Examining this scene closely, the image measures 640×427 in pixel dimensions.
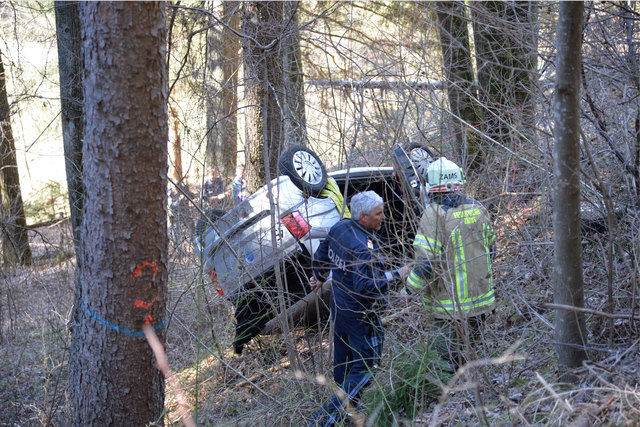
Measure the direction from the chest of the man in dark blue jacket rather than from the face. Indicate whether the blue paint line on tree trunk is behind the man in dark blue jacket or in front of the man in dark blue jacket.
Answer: behind

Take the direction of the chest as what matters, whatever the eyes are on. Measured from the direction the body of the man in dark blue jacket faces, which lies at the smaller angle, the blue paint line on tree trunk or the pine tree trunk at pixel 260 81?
the pine tree trunk

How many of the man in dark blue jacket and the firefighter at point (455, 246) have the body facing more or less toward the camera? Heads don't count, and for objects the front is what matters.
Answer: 0

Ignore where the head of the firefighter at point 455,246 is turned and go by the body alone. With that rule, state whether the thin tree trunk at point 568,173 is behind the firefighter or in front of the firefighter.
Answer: behind

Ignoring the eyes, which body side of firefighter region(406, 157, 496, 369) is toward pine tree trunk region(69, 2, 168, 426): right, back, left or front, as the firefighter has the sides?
left

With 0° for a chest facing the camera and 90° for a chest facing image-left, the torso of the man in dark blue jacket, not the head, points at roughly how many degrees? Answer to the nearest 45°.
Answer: approximately 225°

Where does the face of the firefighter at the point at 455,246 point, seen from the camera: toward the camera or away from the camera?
away from the camera

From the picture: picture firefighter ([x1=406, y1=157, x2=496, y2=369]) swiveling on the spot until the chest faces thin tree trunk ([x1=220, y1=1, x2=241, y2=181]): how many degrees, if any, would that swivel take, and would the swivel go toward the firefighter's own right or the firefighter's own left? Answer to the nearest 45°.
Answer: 0° — they already face it

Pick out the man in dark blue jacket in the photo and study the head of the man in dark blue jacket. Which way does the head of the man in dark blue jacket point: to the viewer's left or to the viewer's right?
to the viewer's right

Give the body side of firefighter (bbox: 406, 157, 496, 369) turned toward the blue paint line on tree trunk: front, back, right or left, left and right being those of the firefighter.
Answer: left

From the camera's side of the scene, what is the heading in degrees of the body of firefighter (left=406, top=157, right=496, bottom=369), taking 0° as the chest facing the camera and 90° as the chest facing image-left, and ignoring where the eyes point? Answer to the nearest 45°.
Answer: approximately 135°

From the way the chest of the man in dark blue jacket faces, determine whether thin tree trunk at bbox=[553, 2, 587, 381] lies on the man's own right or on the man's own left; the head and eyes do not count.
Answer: on the man's own right

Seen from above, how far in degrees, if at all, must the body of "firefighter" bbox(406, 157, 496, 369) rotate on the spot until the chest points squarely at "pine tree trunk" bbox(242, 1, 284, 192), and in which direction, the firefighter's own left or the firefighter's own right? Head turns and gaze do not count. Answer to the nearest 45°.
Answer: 0° — they already face it
